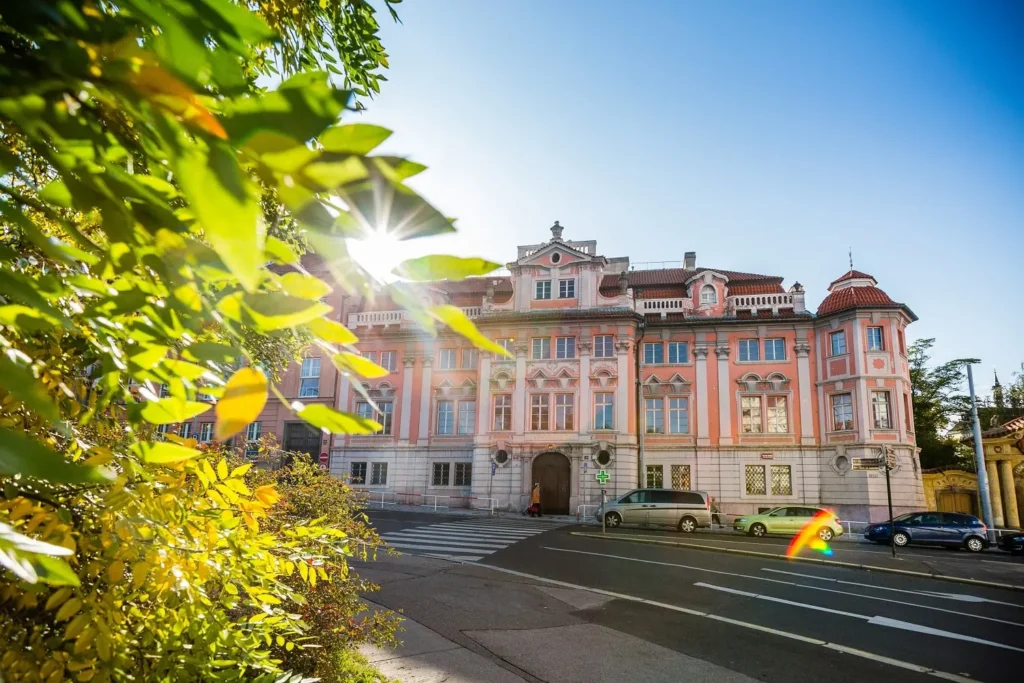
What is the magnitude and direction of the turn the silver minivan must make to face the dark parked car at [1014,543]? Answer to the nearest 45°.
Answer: approximately 180°

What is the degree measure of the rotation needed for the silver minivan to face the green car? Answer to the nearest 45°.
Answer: approximately 180°

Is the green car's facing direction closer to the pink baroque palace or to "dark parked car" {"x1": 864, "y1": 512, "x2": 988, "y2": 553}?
the pink baroque palace

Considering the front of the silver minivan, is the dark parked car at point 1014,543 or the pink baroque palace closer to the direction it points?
the pink baroque palace

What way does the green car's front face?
to the viewer's left

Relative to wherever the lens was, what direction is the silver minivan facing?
facing to the left of the viewer

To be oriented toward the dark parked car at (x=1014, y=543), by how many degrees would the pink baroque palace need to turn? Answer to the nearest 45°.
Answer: approximately 45° to its left

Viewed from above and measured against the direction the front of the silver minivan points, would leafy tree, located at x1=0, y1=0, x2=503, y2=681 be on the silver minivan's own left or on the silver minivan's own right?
on the silver minivan's own left

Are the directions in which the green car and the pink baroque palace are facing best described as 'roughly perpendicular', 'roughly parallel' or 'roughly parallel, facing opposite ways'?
roughly perpendicular

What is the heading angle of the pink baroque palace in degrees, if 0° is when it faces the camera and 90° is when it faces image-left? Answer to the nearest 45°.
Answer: approximately 0°

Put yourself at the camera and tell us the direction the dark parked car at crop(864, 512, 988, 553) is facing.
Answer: facing to the left of the viewer
